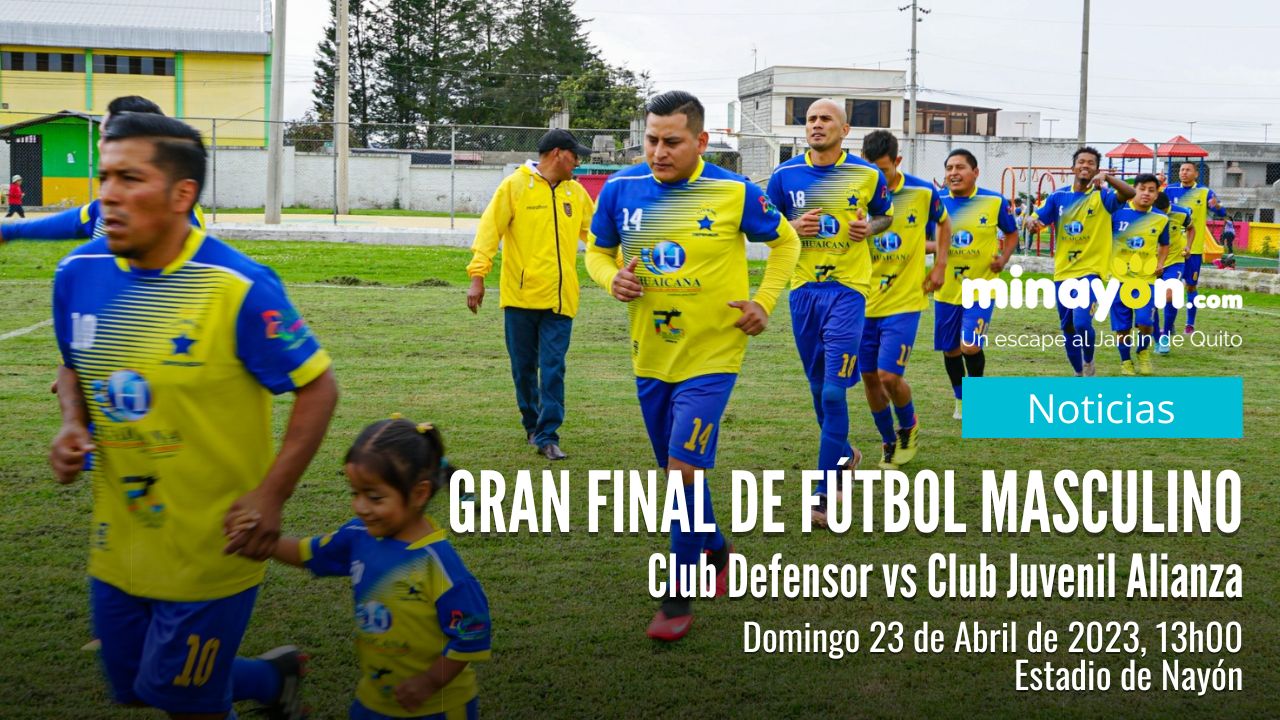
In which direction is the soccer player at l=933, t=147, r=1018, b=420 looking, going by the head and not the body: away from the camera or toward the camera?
toward the camera

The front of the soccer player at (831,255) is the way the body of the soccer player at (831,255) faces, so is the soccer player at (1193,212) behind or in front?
behind

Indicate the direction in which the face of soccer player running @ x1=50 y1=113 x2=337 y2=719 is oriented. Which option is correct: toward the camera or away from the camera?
toward the camera

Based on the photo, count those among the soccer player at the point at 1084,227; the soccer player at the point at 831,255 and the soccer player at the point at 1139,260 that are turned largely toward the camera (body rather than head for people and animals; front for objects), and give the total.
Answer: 3

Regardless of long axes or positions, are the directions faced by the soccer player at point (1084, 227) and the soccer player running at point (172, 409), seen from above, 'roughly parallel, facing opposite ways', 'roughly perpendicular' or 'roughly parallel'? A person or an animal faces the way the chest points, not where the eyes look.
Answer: roughly parallel

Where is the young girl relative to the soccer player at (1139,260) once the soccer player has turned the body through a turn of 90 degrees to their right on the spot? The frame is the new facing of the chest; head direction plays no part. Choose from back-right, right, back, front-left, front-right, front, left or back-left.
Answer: left

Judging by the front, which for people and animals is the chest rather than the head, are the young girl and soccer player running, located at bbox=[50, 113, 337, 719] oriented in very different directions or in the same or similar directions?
same or similar directions

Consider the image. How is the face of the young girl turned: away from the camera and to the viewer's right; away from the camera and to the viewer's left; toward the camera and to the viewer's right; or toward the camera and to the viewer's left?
toward the camera and to the viewer's left

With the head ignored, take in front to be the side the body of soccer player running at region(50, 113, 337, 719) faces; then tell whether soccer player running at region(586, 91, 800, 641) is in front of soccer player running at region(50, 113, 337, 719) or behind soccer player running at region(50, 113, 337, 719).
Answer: behind

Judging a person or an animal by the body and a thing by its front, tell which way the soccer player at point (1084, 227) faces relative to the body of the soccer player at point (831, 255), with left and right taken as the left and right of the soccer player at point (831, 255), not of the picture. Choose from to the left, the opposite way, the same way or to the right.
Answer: the same way

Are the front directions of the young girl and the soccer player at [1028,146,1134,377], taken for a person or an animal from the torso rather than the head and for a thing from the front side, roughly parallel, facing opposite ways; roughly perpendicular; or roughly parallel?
roughly parallel

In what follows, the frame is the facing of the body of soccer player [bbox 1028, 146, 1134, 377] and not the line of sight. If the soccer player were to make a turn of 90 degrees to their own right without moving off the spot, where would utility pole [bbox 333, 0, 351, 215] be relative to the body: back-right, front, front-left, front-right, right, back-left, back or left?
front-right

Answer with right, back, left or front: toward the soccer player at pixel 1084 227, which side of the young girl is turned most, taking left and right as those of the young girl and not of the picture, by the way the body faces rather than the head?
back

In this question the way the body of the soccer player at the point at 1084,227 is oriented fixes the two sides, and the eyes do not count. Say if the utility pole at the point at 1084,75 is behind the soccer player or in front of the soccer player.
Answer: behind

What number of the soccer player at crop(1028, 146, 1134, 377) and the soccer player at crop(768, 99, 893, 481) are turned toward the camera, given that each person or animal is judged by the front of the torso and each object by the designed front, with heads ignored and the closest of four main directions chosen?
2

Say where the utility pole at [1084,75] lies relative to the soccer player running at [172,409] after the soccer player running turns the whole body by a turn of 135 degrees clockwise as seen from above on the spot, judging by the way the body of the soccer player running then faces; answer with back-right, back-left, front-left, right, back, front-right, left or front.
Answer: front-right

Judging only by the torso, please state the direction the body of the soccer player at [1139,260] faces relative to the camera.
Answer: toward the camera

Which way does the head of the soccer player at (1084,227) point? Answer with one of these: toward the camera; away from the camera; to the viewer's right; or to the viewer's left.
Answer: toward the camera
